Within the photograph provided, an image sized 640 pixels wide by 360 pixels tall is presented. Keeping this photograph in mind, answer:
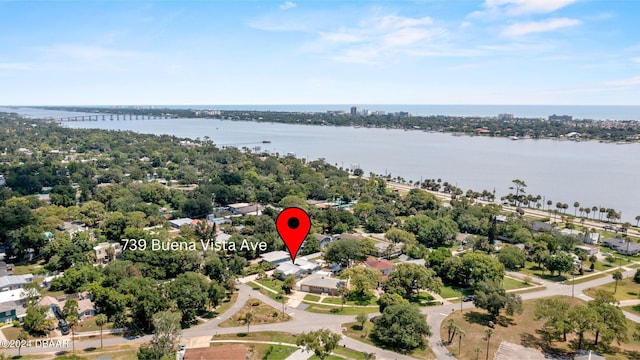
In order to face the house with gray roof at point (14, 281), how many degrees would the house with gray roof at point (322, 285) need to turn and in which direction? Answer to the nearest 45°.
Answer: approximately 90° to its right

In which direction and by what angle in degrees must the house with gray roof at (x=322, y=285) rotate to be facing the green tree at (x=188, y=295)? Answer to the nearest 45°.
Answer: approximately 45° to its right

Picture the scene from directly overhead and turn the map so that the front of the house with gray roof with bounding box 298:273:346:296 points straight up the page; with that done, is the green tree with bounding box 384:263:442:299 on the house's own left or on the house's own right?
on the house's own left

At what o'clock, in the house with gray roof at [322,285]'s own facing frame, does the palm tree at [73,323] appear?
The palm tree is roughly at 2 o'clock from the house with gray roof.

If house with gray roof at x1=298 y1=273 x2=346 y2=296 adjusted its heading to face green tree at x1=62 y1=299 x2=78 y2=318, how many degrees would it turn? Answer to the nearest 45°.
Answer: approximately 45° to its right

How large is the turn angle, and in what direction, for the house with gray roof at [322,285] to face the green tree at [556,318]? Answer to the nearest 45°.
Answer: approximately 45° to its left

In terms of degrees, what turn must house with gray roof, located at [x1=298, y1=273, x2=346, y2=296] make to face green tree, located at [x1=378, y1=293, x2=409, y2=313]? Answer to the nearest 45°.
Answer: approximately 45° to its left

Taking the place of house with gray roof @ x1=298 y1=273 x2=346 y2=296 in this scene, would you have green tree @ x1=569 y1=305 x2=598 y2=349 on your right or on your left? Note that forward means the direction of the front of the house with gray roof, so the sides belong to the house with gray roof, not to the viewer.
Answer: on your left

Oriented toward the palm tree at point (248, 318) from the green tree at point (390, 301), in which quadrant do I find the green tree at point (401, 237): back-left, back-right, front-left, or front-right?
back-right

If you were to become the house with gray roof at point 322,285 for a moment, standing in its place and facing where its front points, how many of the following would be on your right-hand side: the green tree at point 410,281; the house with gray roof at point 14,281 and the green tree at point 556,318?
1

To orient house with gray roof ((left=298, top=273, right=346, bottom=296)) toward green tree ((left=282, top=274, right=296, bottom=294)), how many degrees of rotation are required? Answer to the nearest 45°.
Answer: approximately 90° to its right

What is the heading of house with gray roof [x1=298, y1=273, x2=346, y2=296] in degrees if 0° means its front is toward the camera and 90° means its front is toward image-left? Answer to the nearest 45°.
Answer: approximately 0°

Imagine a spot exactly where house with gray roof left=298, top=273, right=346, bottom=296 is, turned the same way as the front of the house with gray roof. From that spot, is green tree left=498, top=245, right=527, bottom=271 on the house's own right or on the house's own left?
on the house's own left

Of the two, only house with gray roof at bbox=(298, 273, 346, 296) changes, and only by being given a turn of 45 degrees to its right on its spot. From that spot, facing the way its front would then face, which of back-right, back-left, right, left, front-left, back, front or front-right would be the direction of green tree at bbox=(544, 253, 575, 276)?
back-left

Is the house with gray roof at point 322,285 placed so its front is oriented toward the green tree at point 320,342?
yes
